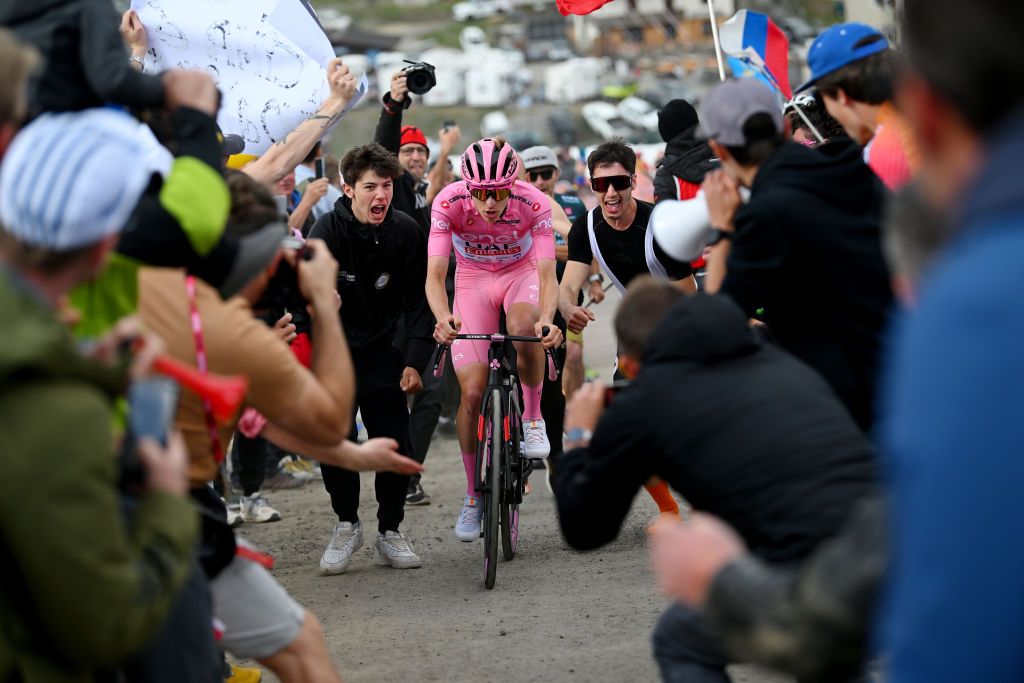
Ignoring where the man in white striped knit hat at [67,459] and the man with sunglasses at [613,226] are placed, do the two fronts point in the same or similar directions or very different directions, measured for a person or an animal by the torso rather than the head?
very different directions

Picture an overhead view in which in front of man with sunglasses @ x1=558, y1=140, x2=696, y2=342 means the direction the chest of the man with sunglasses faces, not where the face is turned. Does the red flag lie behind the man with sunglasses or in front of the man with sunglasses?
behind

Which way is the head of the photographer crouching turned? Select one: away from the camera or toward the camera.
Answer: away from the camera

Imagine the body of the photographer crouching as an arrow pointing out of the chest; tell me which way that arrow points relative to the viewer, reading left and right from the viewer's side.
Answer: facing away from the viewer and to the left of the viewer

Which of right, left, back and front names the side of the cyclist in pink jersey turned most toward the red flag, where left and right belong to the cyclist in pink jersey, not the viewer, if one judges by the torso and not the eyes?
back

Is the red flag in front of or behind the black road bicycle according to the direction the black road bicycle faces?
behind

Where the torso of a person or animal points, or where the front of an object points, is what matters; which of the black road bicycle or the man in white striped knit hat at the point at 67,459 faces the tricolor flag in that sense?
the man in white striped knit hat

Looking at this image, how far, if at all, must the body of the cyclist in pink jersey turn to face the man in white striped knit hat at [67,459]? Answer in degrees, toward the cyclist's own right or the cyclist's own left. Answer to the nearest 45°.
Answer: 0° — they already face them

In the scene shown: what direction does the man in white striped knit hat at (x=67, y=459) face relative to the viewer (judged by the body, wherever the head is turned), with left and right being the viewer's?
facing away from the viewer and to the right of the viewer

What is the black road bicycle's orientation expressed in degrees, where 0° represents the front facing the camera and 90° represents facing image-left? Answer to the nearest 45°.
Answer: approximately 0°
